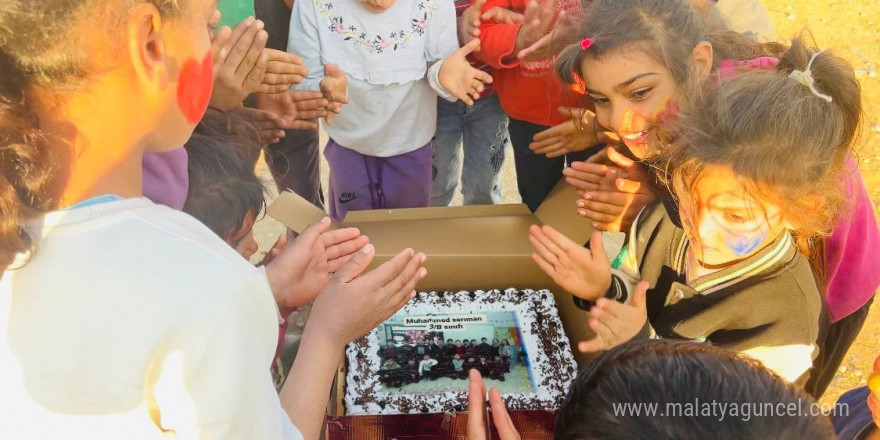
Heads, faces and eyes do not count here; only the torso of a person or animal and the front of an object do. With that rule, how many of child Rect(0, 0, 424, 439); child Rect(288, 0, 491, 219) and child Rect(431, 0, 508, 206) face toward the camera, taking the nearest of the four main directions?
2

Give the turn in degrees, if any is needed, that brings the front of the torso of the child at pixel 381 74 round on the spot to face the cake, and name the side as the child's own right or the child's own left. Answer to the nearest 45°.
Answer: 0° — they already face it

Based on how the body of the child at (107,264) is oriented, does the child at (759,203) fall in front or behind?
in front

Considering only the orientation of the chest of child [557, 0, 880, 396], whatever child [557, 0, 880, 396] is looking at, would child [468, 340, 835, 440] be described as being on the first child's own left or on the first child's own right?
on the first child's own left

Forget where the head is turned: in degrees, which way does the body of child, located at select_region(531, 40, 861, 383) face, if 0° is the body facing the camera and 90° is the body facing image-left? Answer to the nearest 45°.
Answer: approximately 45°

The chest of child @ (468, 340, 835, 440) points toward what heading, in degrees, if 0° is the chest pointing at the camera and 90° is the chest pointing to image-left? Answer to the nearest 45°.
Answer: approximately 135°

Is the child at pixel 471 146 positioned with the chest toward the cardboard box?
yes

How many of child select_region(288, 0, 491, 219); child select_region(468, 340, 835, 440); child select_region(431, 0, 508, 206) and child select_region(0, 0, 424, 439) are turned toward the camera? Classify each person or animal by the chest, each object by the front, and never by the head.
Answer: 2

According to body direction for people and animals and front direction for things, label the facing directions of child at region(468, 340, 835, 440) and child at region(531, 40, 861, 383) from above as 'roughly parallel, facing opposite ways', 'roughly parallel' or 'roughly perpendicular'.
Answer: roughly perpendicular

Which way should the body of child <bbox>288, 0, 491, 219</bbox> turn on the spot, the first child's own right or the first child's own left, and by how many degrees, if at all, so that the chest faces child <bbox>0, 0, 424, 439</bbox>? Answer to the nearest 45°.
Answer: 0° — they already face them

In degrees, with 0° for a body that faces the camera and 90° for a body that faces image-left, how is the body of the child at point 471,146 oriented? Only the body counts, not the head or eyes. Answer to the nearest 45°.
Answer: approximately 0°

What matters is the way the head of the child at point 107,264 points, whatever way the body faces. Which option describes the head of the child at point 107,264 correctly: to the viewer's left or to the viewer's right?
to the viewer's right
